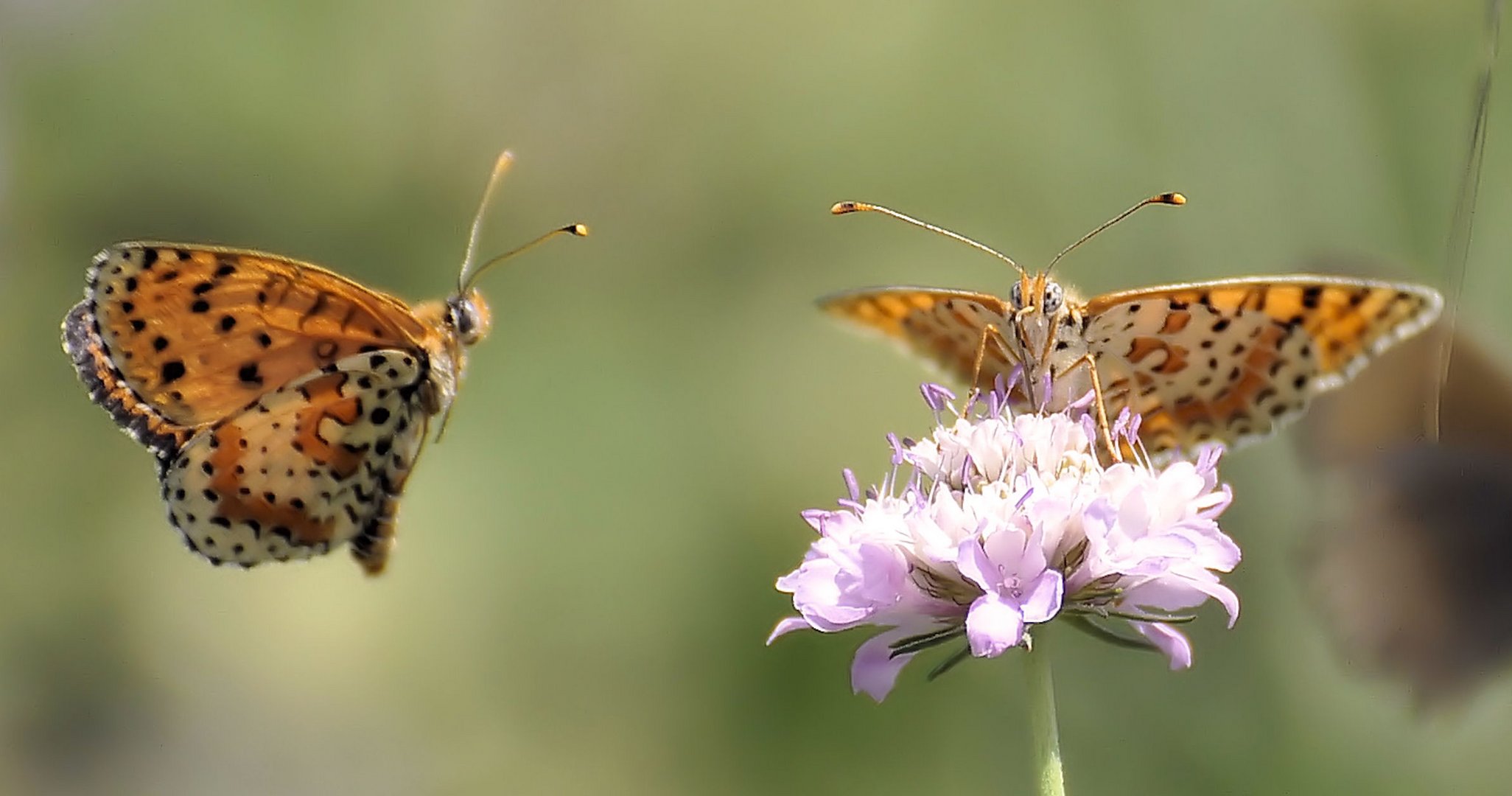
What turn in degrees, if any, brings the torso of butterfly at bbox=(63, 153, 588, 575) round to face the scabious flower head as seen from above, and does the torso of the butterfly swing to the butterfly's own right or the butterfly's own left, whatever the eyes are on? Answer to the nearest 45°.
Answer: approximately 45° to the butterfly's own right

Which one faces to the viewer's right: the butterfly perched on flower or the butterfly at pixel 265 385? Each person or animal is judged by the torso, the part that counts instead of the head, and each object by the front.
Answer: the butterfly

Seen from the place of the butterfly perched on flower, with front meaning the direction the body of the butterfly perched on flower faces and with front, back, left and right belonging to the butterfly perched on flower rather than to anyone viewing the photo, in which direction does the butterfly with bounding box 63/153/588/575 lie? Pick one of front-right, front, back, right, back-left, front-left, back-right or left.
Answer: right

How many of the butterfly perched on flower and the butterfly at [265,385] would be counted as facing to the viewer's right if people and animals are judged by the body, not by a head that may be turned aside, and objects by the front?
1

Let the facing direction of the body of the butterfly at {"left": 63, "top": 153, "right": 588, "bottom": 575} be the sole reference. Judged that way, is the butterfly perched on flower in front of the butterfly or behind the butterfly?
in front

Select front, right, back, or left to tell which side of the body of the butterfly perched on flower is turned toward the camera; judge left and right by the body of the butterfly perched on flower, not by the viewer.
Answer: front

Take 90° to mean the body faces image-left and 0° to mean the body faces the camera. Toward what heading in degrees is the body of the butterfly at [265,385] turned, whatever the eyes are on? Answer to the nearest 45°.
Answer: approximately 270°
